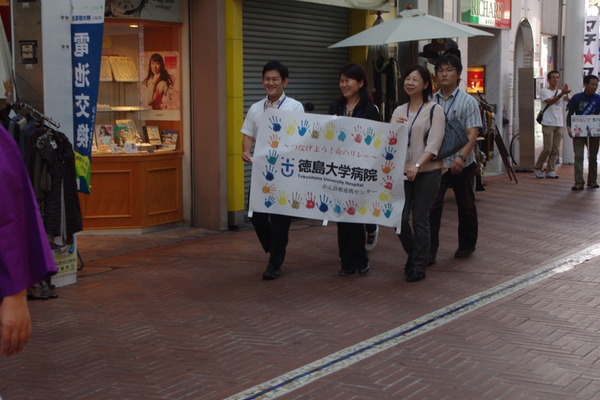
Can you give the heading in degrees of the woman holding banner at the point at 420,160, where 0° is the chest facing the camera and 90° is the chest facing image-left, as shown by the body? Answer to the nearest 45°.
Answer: approximately 45°

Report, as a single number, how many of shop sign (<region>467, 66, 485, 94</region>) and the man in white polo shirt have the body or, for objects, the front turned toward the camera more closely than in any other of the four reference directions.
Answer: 2

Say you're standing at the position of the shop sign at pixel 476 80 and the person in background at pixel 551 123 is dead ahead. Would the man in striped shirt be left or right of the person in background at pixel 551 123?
right

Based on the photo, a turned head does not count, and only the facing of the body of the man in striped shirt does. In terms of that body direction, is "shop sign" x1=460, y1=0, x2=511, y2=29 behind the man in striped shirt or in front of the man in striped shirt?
behind

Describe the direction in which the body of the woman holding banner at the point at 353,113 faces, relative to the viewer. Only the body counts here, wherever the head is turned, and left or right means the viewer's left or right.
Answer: facing the viewer and to the left of the viewer

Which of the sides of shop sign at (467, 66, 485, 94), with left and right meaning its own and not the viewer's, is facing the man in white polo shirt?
front

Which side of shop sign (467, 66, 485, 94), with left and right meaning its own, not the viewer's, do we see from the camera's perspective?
front

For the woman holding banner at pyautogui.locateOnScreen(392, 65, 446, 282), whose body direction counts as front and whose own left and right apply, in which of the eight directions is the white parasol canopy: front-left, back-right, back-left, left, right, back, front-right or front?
back-right

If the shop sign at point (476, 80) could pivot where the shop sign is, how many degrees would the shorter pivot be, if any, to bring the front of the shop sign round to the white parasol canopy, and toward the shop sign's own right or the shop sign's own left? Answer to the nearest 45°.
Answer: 0° — it already faces it

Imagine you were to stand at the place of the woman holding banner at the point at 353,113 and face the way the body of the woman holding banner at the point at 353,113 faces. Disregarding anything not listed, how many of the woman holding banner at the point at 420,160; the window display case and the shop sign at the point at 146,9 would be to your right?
2

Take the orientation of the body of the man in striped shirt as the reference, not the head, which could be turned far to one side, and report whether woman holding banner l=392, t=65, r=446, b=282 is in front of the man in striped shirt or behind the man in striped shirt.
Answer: in front

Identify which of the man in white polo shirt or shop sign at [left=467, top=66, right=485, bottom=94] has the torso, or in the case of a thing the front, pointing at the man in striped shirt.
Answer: the shop sign
